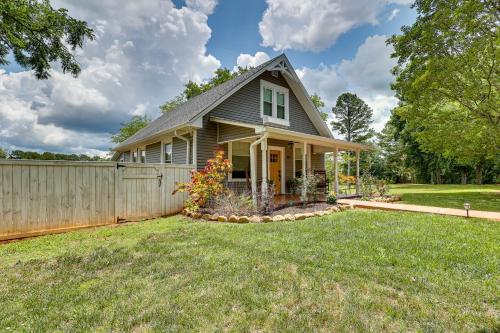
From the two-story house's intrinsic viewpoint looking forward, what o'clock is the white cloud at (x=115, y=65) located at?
The white cloud is roughly at 5 o'clock from the two-story house.

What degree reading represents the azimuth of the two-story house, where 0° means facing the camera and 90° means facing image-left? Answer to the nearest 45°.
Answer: approximately 315°

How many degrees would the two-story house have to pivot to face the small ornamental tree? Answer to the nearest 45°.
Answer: approximately 90° to its right

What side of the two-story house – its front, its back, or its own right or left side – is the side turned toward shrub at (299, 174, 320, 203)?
front

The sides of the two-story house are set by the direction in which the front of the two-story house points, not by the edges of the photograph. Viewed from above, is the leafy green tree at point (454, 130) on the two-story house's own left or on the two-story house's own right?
on the two-story house's own left

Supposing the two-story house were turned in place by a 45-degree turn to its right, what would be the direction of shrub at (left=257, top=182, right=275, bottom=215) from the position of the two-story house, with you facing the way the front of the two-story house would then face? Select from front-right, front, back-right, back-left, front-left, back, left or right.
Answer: front

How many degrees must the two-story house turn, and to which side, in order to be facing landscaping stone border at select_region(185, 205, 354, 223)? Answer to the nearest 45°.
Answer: approximately 45° to its right

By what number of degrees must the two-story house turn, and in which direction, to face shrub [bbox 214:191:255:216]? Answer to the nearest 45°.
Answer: approximately 45° to its right

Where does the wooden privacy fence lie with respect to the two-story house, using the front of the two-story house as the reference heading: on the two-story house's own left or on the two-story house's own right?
on the two-story house's own right

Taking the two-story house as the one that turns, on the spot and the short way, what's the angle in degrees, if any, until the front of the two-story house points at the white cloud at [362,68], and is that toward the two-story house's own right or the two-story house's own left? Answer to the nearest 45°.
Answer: approximately 90° to the two-story house's own left

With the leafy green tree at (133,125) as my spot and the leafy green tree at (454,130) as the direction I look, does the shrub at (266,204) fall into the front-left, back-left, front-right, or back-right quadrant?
front-right

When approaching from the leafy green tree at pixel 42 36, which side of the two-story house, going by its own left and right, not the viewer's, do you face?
right

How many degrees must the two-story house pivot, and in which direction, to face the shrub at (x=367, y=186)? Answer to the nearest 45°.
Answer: approximately 45° to its left

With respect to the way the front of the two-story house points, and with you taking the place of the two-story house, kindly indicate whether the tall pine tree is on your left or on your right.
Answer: on your left

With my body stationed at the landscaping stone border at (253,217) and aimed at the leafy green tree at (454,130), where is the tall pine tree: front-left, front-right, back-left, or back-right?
front-left

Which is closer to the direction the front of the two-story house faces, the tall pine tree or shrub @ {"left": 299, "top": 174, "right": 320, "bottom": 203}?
the shrub
